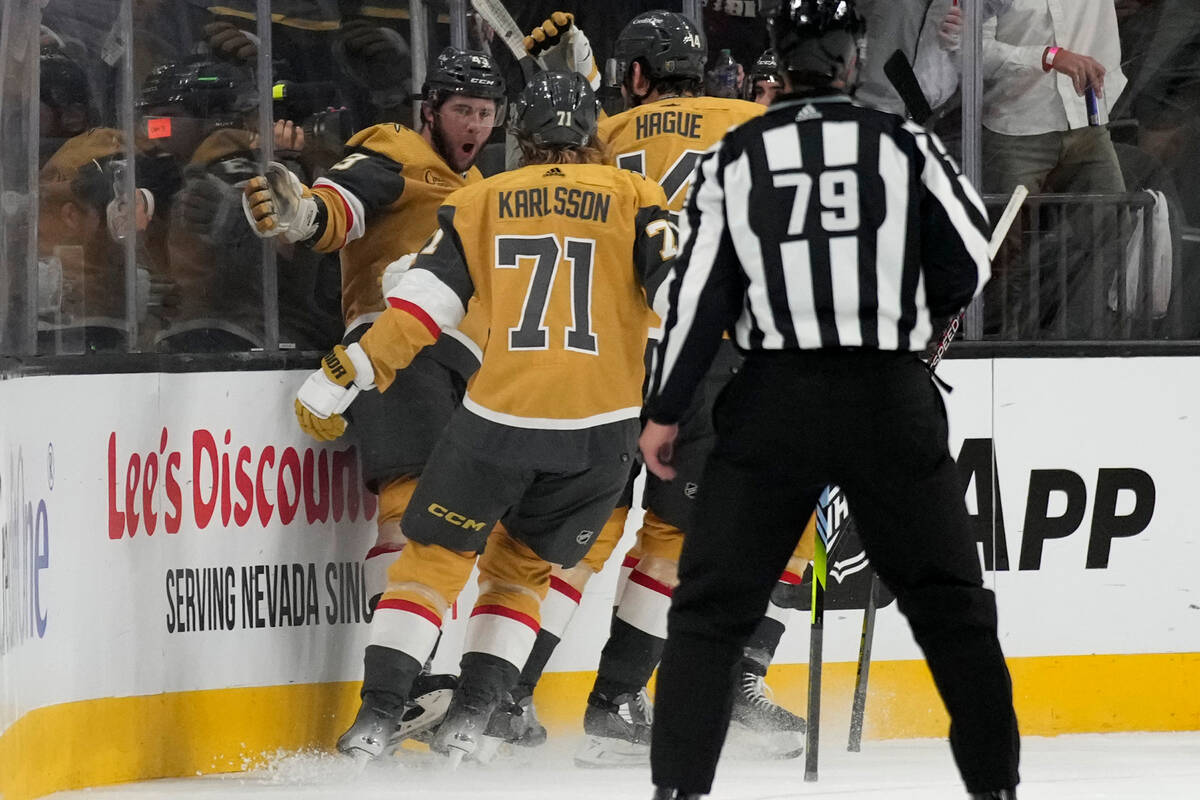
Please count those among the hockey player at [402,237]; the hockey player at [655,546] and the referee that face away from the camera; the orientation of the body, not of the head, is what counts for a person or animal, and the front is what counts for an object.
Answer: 2

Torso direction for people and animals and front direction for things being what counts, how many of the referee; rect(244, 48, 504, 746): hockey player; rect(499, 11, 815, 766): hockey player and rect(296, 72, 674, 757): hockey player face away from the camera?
3

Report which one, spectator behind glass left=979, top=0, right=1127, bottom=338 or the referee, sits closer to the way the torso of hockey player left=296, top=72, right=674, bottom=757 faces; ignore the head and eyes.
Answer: the spectator behind glass

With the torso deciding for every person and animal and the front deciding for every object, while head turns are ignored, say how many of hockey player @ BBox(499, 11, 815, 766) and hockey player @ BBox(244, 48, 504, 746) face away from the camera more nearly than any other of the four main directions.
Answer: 1

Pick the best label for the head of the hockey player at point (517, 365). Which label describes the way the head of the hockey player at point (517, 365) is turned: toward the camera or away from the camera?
away from the camera

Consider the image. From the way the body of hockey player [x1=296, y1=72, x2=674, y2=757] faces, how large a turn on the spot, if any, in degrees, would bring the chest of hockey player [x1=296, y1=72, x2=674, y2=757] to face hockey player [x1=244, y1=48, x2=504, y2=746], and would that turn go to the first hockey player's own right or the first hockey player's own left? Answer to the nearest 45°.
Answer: approximately 45° to the first hockey player's own left

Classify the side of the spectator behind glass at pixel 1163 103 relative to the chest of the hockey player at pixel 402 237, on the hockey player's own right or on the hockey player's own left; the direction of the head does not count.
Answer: on the hockey player's own left

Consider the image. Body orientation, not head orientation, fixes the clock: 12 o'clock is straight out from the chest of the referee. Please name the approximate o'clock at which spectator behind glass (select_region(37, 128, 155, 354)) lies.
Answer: The spectator behind glass is roughly at 10 o'clock from the referee.

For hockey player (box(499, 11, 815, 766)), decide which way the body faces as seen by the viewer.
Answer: away from the camera

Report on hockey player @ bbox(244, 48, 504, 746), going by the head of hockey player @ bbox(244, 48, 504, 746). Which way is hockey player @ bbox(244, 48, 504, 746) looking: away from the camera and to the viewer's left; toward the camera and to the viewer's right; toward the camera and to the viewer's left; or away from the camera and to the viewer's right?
toward the camera and to the viewer's right

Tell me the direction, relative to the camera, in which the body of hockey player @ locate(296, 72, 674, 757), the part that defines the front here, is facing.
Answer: away from the camera

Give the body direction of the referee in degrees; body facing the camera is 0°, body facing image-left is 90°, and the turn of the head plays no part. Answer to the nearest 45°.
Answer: approximately 180°
